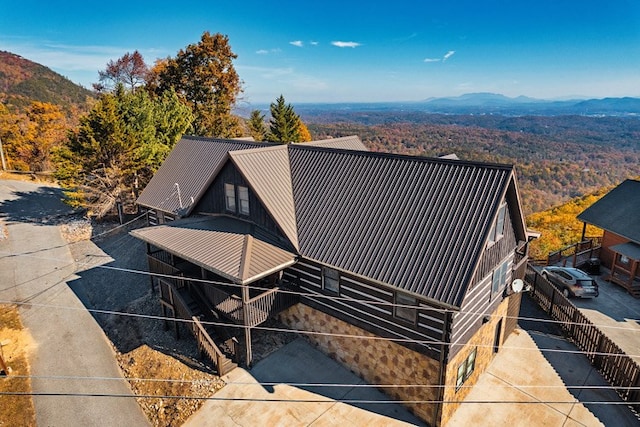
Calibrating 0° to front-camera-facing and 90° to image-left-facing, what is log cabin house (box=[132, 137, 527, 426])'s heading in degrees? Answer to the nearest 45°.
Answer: approximately 45°

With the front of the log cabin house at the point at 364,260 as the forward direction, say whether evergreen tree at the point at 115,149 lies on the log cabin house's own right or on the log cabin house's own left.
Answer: on the log cabin house's own right

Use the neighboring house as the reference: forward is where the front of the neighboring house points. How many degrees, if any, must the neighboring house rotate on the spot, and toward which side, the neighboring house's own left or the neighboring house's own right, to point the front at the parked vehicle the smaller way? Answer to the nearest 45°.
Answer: approximately 45° to the neighboring house's own left

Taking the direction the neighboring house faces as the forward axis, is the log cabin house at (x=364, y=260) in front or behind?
in front

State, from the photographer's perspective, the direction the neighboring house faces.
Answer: facing the viewer and to the left of the viewer

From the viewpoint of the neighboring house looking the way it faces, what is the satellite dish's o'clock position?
The satellite dish is roughly at 11 o'clock from the neighboring house.
